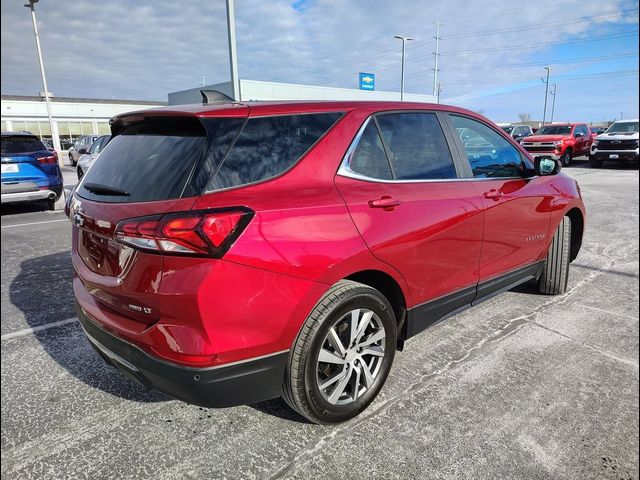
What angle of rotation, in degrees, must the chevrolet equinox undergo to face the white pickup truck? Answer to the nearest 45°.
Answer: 0° — it already faces it

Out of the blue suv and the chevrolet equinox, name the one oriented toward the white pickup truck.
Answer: the chevrolet equinox

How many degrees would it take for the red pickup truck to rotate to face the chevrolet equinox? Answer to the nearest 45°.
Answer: approximately 45° to its left

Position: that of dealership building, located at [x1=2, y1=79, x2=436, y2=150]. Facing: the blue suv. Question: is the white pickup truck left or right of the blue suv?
left

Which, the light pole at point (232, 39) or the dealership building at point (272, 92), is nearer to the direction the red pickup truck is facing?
the light pole

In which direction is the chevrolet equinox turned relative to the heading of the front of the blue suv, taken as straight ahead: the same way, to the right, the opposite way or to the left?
to the right

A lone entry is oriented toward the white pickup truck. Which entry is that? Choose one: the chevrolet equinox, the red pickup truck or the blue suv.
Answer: the chevrolet equinox

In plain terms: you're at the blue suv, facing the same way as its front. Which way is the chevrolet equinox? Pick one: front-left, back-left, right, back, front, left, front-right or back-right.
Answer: back

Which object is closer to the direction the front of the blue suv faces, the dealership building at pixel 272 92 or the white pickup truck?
the dealership building

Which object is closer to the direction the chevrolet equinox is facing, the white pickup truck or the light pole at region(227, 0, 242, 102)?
the white pickup truck

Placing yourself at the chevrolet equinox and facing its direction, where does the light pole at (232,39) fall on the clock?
The light pole is roughly at 10 o'clock from the chevrolet equinox.

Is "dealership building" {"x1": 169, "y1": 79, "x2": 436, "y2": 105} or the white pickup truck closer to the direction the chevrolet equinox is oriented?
the white pickup truck

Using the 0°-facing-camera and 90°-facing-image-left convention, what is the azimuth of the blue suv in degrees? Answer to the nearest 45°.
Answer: approximately 180°

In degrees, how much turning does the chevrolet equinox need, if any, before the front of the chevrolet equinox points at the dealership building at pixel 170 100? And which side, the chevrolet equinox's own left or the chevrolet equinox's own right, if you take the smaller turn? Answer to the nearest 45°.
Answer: approximately 45° to the chevrolet equinox's own left

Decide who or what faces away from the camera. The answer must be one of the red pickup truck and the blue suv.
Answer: the blue suv

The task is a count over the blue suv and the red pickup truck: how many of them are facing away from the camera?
1

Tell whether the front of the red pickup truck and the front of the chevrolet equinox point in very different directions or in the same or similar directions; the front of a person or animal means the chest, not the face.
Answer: very different directions
